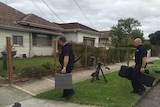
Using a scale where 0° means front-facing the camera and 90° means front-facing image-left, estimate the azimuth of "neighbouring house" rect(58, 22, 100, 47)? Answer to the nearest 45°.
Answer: approximately 315°

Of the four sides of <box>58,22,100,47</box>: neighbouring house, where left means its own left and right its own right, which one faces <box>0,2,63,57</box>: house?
right

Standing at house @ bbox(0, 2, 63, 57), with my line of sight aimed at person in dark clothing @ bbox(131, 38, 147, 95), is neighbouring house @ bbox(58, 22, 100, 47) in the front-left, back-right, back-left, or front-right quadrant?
back-left

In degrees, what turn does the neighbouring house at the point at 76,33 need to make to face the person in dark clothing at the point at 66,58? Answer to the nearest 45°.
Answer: approximately 45° to its right
